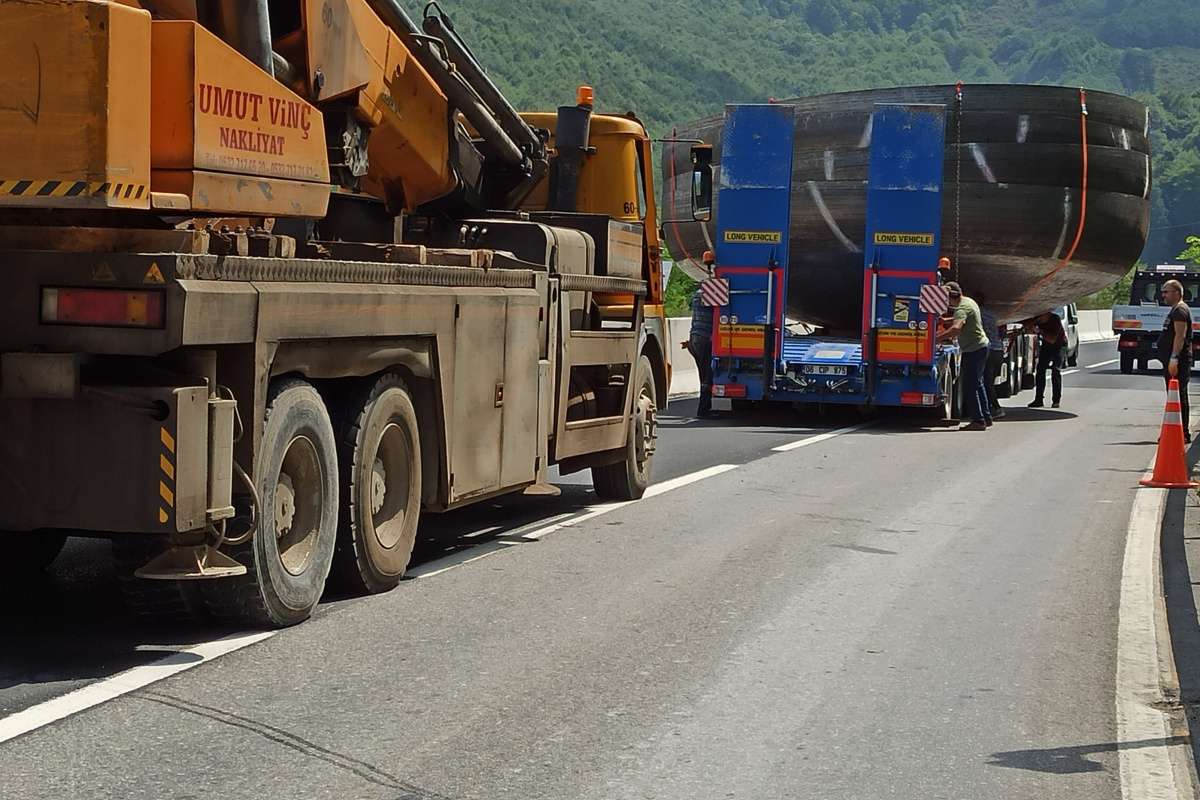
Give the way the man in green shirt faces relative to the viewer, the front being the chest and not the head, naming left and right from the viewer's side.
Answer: facing to the left of the viewer

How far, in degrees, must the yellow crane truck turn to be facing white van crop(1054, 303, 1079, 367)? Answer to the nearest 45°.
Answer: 0° — it already faces it

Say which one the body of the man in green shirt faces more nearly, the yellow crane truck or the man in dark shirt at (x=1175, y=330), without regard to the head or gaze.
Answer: the yellow crane truck

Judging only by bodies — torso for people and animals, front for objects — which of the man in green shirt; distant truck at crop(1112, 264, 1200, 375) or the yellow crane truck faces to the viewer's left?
the man in green shirt

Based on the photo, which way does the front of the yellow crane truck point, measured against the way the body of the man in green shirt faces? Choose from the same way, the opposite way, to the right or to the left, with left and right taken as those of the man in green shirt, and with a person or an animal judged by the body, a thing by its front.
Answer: to the right

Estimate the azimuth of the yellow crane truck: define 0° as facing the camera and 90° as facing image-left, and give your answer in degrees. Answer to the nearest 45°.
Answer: approximately 225°
